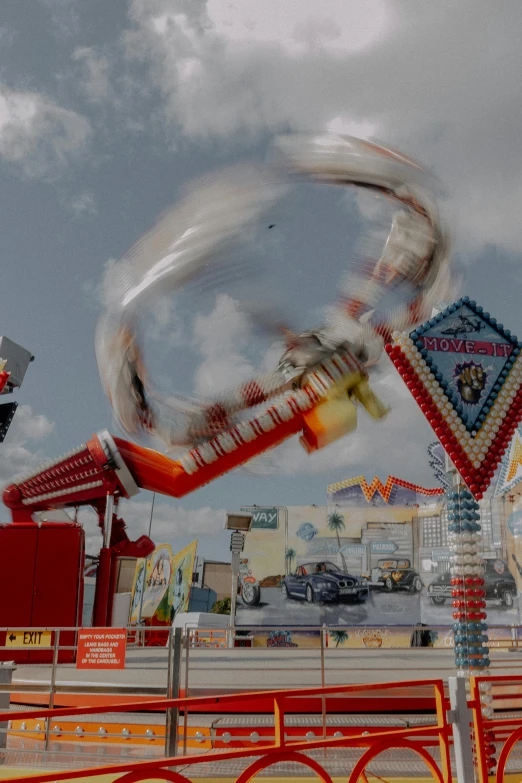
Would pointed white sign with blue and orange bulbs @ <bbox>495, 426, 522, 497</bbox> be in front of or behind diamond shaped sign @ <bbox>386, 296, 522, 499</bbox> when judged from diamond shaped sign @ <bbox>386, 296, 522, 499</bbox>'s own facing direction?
behind

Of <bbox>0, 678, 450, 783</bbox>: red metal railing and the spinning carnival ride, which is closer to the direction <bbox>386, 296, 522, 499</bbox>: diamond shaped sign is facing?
the red metal railing

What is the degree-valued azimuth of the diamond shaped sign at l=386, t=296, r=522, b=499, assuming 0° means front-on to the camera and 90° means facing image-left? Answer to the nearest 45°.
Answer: approximately 0°
